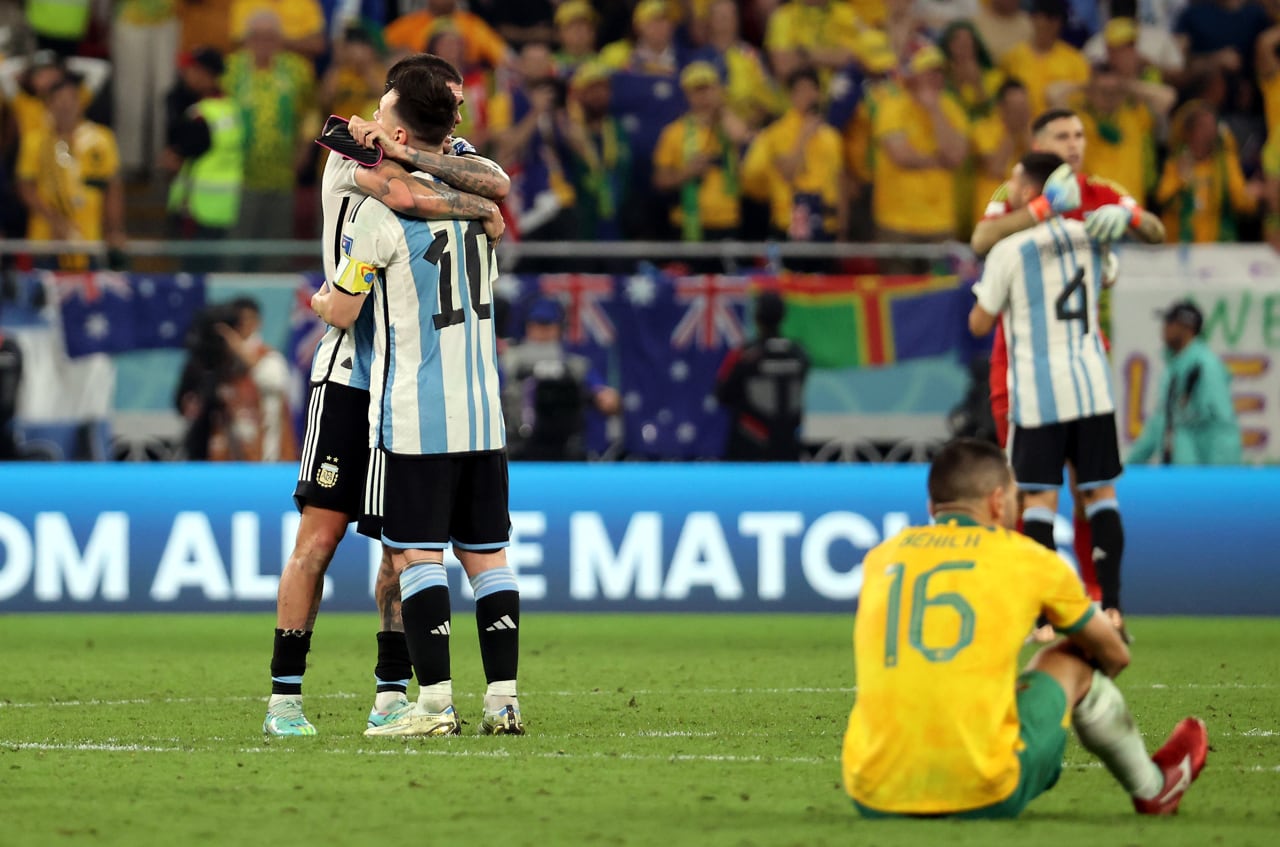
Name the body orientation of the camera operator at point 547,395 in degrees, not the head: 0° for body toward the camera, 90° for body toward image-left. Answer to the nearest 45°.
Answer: approximately 0°

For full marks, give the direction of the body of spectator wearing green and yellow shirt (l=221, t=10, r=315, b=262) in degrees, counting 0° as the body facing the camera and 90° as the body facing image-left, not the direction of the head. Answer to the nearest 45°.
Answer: approximately 0°

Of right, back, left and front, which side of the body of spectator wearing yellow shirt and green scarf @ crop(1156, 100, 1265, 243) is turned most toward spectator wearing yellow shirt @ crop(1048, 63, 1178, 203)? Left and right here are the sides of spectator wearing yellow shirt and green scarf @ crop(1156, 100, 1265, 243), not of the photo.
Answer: right

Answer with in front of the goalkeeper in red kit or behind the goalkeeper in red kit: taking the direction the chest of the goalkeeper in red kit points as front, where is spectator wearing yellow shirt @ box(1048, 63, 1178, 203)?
behind

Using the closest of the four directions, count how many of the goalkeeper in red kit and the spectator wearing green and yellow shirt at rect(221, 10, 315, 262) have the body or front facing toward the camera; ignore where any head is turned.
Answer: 2
